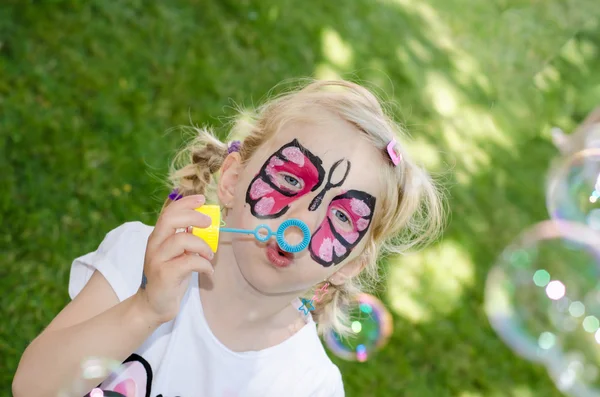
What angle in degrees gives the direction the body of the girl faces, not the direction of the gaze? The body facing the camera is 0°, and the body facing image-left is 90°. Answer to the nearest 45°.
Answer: approximately 0°

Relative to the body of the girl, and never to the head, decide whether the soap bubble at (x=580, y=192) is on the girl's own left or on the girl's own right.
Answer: on the girl's own left

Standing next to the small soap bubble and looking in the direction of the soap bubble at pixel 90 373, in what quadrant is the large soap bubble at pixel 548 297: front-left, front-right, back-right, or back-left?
back-left

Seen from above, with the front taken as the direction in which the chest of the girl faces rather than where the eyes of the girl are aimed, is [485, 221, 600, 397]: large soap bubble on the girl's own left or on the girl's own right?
on the girl's own left
